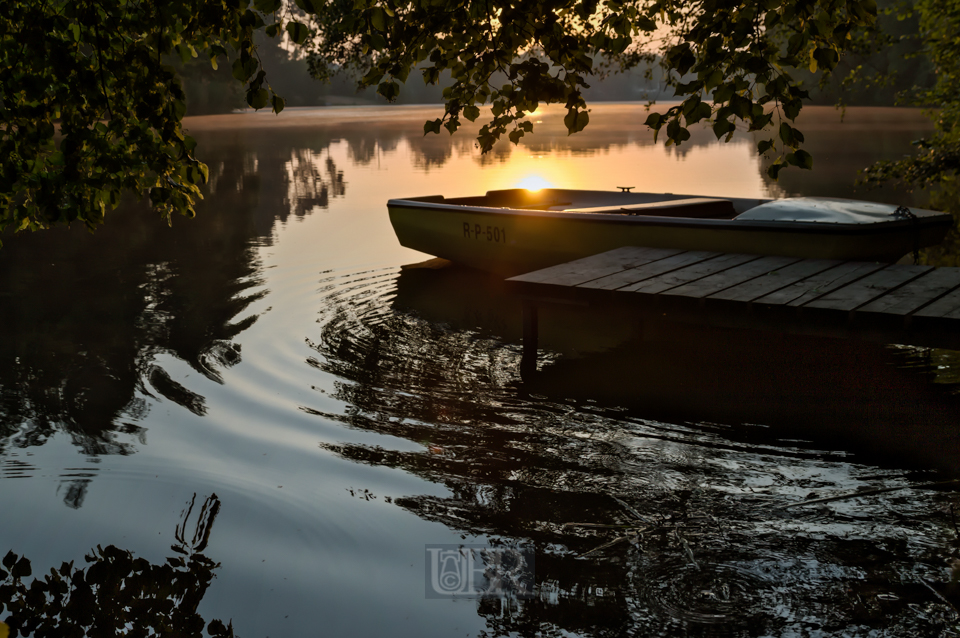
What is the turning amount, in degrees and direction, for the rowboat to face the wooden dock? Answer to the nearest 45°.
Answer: approximately 90° to its left

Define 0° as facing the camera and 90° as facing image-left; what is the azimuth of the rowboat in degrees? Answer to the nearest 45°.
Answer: approximately 90°
